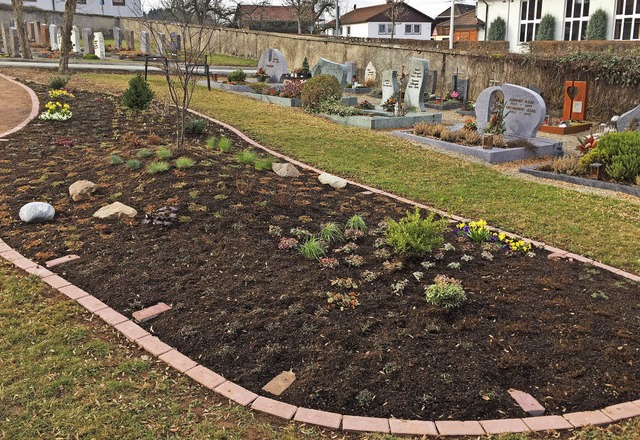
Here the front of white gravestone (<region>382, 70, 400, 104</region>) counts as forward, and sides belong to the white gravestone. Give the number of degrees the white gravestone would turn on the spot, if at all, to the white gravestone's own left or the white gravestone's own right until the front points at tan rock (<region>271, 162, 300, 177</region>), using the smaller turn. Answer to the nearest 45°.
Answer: approximately 45° to the white gravestone's own left

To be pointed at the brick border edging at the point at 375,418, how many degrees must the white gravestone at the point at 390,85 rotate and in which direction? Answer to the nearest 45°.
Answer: approximately 45° to its left

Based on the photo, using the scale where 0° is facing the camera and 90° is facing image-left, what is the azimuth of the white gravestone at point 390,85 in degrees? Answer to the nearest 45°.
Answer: approximately 45°

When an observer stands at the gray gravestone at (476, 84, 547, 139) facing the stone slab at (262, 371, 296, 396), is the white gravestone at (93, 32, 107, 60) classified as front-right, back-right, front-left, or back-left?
back-right

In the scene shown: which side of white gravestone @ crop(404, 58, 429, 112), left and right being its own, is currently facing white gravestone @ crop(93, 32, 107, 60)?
right

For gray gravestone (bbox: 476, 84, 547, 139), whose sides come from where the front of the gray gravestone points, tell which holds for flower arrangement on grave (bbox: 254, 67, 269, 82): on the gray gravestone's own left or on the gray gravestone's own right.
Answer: on the gray gravestone's own right

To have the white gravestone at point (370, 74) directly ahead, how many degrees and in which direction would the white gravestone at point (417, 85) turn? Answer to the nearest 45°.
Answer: approximately 135° to its right

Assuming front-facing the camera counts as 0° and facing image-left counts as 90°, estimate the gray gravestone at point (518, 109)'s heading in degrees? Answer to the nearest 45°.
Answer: approximately 45°
